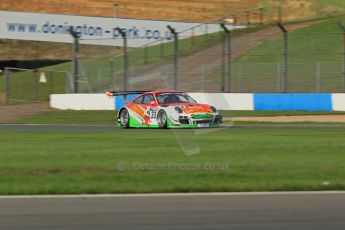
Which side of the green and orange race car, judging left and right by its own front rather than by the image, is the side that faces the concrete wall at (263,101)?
left

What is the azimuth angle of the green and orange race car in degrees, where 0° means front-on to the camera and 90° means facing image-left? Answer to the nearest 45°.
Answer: approximately 315°
